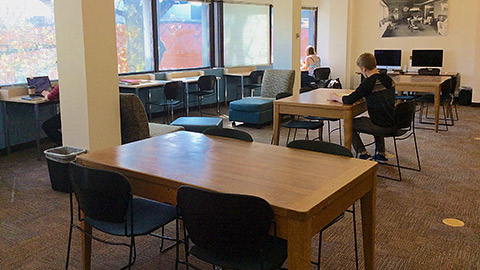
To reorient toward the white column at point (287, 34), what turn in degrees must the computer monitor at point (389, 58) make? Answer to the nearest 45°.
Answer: approximately 45° to its right

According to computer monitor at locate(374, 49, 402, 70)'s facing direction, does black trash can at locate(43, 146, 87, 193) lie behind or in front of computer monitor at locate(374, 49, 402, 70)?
in front

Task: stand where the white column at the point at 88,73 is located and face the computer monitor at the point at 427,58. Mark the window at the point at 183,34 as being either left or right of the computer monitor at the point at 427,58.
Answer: left

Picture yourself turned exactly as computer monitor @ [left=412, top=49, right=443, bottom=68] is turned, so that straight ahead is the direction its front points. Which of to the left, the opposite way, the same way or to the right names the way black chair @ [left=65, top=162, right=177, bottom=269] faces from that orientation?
the opposite way

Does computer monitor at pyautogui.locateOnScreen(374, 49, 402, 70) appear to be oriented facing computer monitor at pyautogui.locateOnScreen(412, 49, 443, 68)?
no

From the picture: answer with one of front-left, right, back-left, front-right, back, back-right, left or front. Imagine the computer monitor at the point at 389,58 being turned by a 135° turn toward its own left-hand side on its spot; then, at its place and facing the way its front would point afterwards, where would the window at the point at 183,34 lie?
back

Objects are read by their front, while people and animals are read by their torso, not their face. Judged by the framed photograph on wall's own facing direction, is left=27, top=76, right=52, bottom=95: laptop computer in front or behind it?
in front

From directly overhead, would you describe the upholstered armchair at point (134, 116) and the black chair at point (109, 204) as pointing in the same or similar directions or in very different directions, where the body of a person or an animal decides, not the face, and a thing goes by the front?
same or similar directions

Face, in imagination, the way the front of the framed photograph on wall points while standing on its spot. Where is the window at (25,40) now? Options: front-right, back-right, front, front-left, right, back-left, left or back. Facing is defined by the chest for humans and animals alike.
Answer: front-right

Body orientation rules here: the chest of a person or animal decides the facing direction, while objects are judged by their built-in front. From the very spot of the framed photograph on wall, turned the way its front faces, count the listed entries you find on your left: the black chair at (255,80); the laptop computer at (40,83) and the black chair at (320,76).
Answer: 0

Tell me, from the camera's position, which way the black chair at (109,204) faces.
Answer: facing away from the viewer and to the right of the viewer

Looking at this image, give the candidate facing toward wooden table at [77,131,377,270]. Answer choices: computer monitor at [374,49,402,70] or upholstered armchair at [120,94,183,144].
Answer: the computer monitor

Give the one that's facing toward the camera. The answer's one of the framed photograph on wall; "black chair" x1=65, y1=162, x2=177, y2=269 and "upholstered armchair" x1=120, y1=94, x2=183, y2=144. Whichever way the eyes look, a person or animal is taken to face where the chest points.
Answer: the framed photograph on wall

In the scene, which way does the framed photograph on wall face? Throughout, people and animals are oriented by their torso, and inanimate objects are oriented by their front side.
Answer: toward the camera

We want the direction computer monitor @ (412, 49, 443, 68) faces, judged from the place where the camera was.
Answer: facing the viewer

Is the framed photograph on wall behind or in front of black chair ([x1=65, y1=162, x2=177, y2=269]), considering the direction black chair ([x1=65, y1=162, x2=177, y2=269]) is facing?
in front

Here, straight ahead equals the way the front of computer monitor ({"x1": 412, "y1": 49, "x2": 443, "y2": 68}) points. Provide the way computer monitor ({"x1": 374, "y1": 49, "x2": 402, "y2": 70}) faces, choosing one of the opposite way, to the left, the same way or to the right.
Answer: the same way
